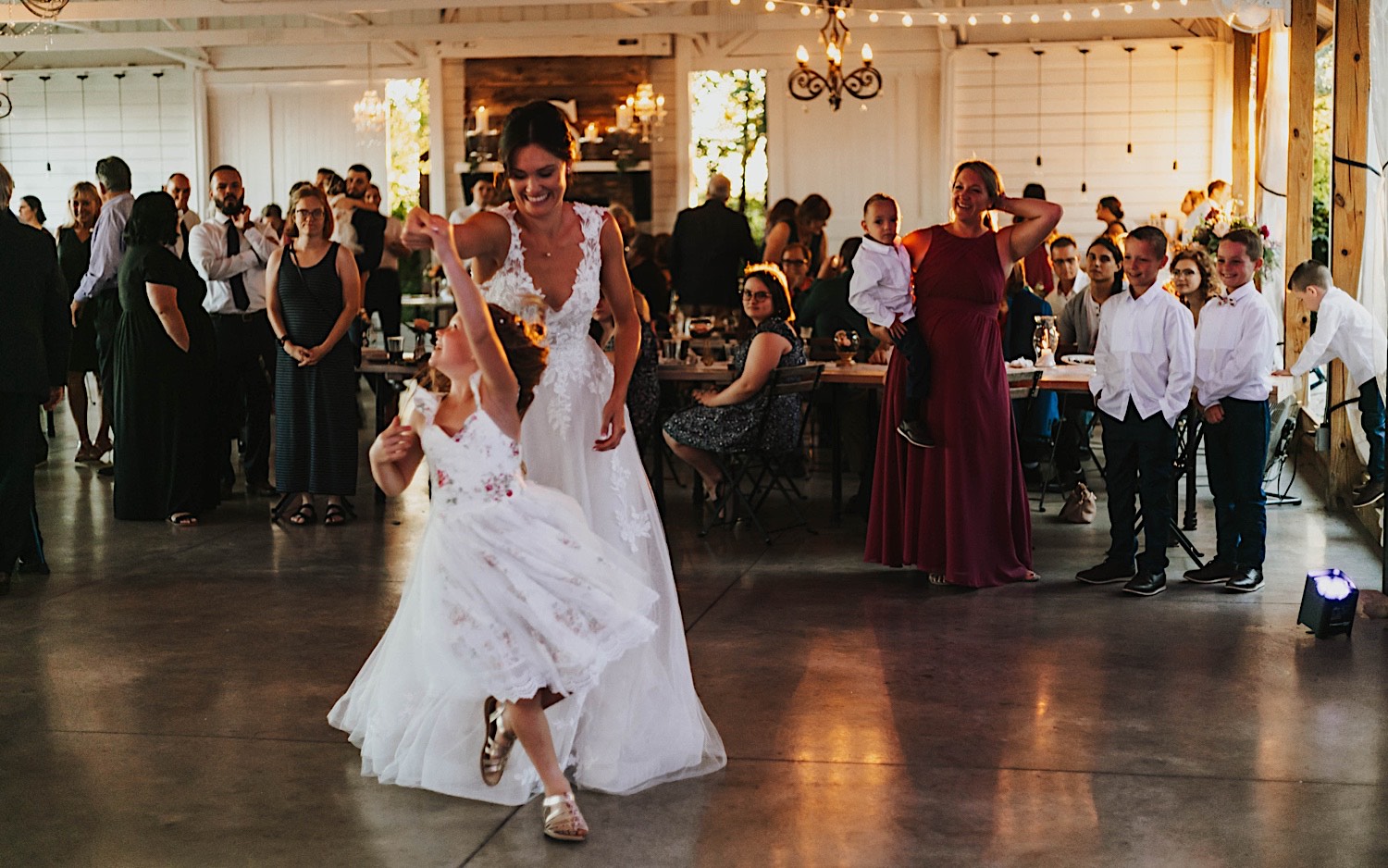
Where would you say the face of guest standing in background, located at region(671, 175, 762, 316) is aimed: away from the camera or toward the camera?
away from the camera

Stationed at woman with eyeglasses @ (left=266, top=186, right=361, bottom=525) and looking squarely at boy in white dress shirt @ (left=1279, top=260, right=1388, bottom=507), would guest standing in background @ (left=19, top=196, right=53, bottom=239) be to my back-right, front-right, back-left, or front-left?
back-left

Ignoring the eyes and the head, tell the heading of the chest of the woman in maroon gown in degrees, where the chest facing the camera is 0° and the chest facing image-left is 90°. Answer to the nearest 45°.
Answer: approximately 0°

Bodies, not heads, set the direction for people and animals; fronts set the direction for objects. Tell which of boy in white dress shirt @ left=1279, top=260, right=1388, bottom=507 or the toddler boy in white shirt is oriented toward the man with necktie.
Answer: the boy in white dress shirt

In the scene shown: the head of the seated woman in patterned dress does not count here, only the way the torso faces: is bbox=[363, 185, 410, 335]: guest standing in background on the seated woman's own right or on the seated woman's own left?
on the seated woman's own right

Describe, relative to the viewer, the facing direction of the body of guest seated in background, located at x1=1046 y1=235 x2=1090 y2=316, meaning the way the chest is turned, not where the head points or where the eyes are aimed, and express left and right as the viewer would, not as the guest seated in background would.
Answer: facing the viewer

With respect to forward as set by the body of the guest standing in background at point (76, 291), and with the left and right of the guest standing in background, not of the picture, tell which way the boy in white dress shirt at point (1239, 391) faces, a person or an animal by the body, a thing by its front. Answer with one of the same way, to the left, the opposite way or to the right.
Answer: to the right

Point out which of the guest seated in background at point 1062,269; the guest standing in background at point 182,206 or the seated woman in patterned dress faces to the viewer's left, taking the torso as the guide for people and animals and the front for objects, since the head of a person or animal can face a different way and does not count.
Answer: the seated woman in patterned dress

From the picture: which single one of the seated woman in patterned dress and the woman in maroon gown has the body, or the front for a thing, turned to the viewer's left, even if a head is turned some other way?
the seated woman in patterned dress

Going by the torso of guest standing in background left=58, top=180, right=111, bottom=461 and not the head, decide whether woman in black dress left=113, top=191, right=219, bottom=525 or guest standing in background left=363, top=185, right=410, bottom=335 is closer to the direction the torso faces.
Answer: the woman in black dress

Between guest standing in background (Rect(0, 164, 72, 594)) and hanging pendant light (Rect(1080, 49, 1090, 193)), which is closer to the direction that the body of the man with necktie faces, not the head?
the guest standing in background

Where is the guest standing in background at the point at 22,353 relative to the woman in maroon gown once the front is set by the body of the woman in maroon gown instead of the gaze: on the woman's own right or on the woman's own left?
on the woman's own right

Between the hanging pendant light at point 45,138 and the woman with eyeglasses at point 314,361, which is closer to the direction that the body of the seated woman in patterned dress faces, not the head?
the woman with eyeglasses
